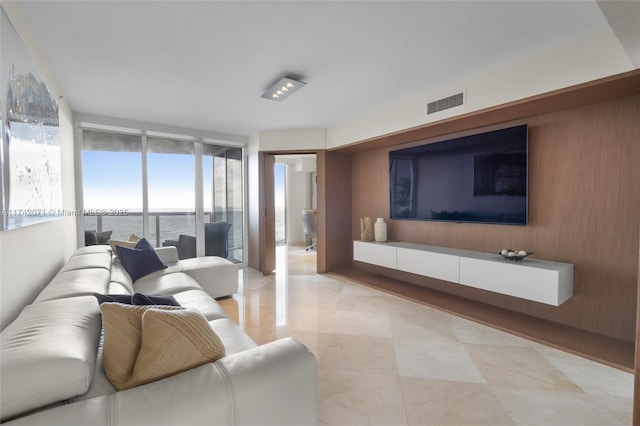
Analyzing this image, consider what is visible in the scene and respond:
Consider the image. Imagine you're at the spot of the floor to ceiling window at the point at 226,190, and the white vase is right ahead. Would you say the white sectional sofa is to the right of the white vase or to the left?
right

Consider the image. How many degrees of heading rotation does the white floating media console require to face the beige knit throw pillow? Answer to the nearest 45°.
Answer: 0° — it already faces it

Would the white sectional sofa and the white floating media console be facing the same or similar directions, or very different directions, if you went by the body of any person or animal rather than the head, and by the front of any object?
very different directions

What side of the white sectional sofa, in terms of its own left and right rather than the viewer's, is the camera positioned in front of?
right

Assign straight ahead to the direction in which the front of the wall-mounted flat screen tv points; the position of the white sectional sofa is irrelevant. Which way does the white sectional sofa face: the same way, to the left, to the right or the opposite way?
the opposite way

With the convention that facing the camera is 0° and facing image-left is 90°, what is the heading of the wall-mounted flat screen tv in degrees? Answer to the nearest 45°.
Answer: approximately 45°

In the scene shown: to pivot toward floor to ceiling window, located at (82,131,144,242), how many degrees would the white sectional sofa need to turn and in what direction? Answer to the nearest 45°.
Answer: approximately 90° to its left

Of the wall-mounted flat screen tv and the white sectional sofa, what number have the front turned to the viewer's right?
1

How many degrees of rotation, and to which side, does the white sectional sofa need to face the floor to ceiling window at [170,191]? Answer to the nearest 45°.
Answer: approximately 90° to its left

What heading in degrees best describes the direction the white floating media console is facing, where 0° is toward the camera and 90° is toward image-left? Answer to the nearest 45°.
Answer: approximately 45°

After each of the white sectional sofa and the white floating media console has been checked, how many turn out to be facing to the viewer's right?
1
